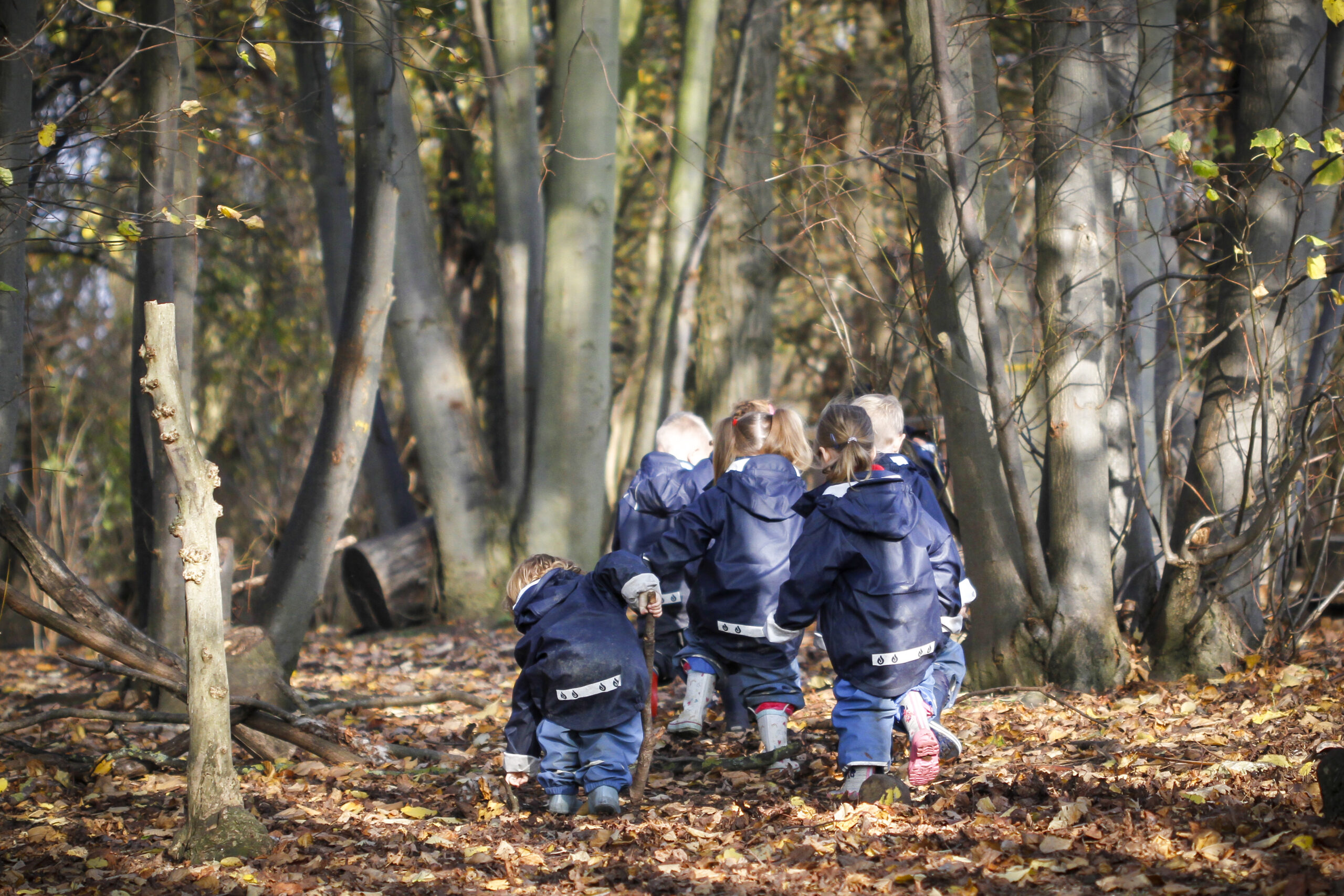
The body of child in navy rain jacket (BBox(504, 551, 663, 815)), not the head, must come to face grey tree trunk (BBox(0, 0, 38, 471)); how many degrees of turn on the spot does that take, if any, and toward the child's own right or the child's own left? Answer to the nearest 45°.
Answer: approximately 90° to the child's own left

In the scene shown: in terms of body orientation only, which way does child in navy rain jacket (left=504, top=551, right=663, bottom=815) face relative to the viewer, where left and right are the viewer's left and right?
facing away from the viewer

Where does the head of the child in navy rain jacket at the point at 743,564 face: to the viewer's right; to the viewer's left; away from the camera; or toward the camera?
away from the camera

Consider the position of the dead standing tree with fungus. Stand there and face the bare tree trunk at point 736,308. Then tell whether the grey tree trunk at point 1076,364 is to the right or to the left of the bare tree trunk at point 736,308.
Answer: right

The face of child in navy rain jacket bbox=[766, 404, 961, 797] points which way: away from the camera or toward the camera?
away from the camera

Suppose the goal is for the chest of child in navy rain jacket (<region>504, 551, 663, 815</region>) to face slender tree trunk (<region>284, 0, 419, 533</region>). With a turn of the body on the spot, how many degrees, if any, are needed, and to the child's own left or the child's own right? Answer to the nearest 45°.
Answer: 0° — they already face it

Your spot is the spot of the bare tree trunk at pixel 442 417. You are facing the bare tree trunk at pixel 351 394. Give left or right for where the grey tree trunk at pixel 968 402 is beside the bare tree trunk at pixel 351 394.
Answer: left
